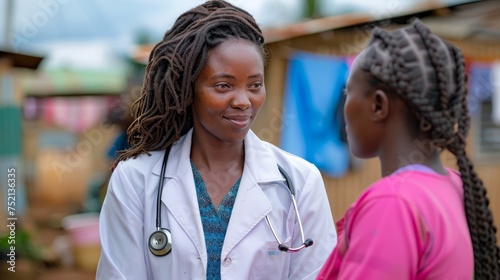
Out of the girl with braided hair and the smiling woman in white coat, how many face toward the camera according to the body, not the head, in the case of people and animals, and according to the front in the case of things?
1

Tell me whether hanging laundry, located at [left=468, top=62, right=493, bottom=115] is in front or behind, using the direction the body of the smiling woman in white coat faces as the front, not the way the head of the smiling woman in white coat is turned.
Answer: behind

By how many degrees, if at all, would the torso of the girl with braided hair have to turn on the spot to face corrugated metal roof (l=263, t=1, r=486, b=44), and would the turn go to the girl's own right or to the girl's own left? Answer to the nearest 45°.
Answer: approximately 45° to the girl's own right

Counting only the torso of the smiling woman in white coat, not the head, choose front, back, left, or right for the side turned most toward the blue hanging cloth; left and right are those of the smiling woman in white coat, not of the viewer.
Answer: back

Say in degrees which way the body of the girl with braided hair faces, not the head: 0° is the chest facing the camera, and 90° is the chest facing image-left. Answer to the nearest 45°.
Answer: approximately 135°

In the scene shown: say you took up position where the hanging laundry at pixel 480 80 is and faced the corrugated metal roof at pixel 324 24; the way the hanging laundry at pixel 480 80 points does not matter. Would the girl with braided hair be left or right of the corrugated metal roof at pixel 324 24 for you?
left

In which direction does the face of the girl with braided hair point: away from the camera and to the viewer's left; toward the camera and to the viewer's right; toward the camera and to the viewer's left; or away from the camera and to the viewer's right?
away from the camera and to the viewer's left

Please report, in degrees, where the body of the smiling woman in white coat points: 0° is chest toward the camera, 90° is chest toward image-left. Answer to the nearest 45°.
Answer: approximately 0°

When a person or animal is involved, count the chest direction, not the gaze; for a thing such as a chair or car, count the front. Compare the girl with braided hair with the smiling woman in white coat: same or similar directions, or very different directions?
very different directions

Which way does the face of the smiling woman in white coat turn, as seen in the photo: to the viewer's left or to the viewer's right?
to the viewer's right

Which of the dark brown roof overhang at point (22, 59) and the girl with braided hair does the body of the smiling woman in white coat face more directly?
the girl with braided hair
